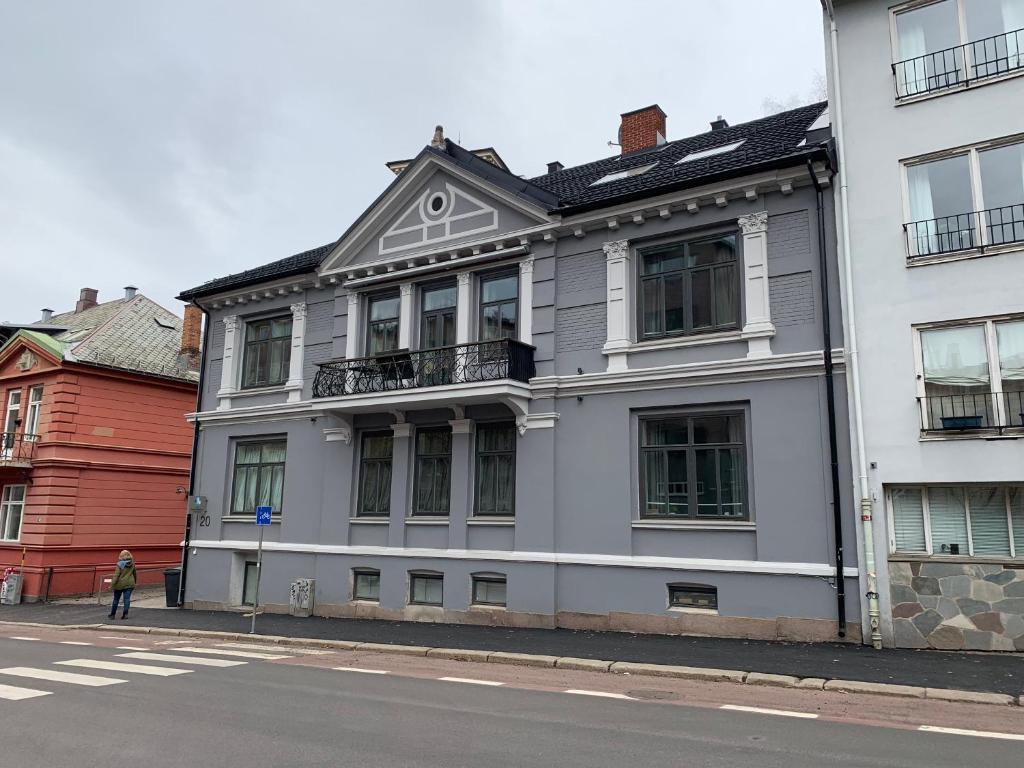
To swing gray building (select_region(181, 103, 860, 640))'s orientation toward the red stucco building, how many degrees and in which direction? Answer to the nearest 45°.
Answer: approximately 90° to its right

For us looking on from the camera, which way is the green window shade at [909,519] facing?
facing the viewer

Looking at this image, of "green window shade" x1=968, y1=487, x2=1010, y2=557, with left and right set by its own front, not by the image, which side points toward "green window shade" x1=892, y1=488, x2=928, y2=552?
right

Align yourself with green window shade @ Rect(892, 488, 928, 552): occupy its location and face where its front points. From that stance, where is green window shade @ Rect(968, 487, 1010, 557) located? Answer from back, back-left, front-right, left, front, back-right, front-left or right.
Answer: left

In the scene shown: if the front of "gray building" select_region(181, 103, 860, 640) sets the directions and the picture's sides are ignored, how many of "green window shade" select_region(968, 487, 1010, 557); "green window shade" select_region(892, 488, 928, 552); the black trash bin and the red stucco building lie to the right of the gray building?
2

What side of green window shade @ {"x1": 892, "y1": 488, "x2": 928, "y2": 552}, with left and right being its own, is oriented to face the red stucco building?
right

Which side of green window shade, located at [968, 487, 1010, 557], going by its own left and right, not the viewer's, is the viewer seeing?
front

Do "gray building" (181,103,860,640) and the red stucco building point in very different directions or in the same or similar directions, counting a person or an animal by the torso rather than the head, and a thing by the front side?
same or similar directions

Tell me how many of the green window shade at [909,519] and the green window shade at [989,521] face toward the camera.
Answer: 2

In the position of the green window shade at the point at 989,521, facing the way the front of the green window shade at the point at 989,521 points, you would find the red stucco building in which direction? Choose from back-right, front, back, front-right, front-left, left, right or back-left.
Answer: right

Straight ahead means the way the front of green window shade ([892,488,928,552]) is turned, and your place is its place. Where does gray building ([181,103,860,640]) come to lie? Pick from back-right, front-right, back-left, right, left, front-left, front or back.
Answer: right

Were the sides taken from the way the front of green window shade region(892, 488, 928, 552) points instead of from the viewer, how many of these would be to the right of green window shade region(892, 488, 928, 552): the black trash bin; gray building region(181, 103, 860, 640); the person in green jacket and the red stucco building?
4

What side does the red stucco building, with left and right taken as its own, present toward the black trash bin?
left
